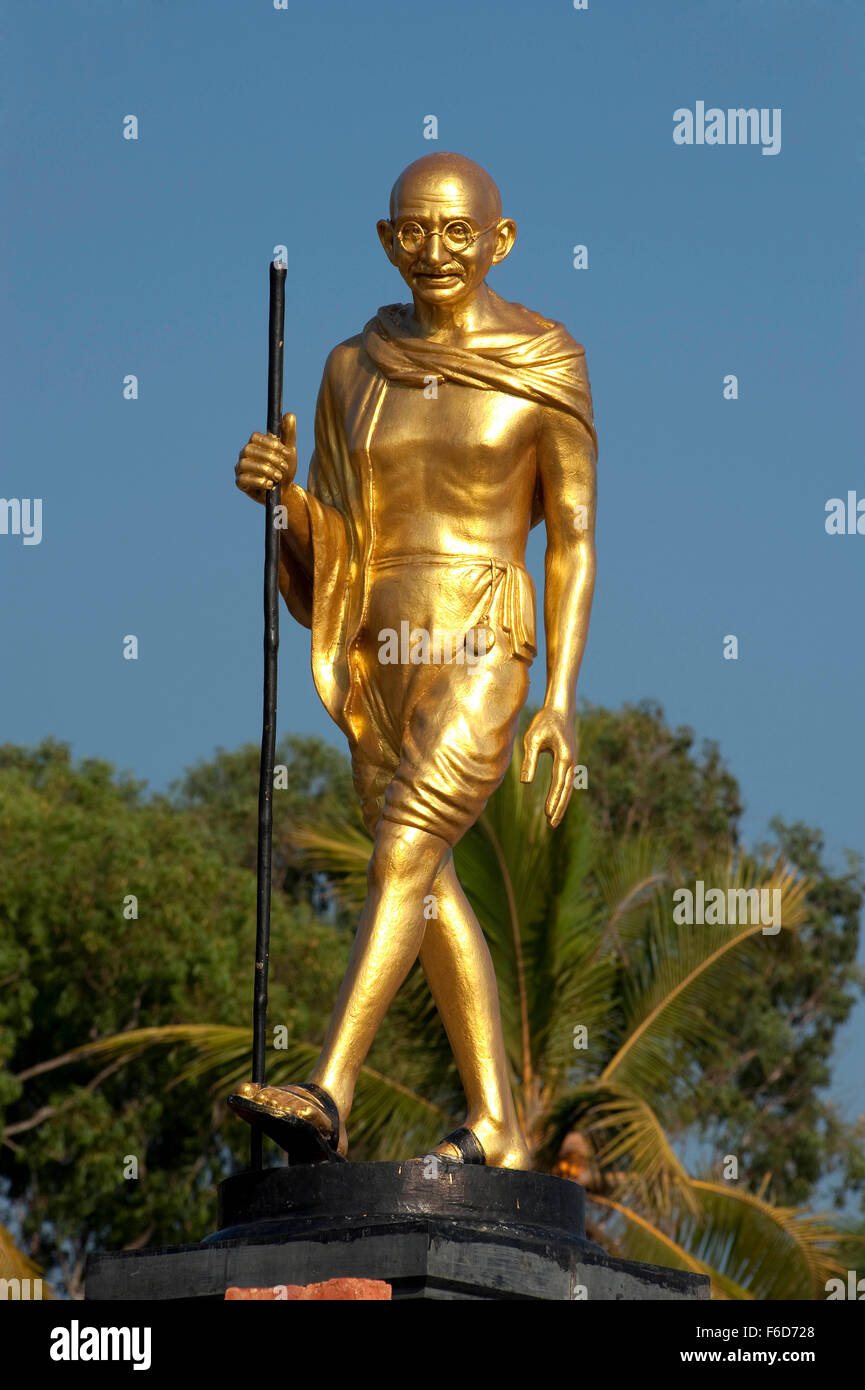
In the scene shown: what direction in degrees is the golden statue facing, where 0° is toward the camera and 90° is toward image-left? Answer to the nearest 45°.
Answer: approximately 45°

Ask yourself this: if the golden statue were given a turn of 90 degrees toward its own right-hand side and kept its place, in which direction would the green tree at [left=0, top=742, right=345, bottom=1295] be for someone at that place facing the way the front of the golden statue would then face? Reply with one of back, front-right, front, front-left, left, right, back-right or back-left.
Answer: front-right

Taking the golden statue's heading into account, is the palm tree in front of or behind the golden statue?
behind
